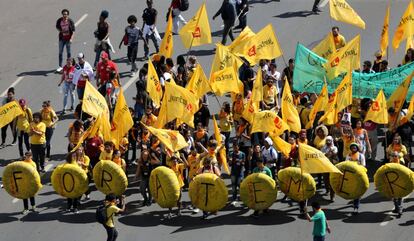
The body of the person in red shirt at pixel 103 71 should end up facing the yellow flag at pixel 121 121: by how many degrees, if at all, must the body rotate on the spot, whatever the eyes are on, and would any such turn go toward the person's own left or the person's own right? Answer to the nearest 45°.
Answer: approximately 45° to the person's own right

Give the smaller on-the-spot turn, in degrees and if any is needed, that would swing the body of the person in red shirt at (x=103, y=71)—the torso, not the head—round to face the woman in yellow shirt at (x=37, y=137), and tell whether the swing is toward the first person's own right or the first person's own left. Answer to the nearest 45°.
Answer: approximately 90° to the first person's own right

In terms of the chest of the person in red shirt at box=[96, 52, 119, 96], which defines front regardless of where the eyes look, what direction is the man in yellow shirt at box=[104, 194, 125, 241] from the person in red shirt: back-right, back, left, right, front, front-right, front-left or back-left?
front-right

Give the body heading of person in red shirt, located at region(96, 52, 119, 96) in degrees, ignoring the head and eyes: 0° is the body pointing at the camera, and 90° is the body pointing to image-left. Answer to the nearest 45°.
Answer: approximately 315°
